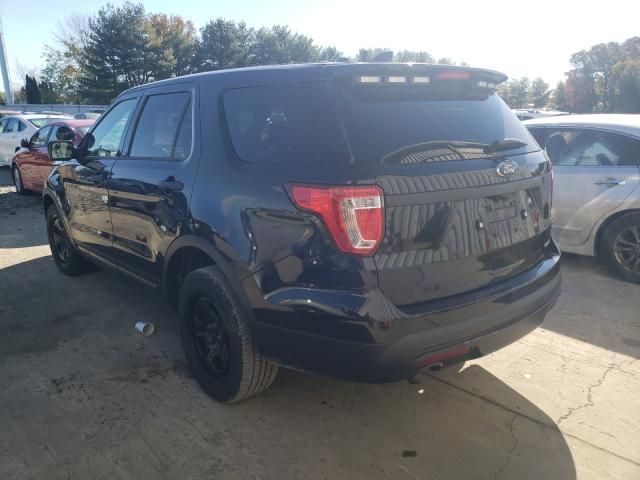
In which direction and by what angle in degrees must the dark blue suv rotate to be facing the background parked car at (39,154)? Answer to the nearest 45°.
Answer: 0° — it already faces it

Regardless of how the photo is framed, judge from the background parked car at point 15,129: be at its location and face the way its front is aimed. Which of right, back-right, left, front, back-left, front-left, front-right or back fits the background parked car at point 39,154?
back-left

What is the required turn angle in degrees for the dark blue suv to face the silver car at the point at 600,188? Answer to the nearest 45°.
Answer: approximately 90° to its right

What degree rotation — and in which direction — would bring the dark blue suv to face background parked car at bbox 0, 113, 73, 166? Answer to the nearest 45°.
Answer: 0° — it already faces it

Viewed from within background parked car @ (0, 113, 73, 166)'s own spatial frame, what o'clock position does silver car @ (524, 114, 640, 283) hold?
The silver car is roughly at 7 o'clock from the background parked car.

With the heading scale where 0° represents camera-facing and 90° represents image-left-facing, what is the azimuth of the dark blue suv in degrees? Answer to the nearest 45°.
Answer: approximately 135°

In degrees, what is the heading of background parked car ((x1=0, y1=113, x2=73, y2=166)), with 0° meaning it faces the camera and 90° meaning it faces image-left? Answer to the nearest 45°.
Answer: approximately 135°
